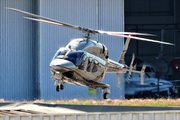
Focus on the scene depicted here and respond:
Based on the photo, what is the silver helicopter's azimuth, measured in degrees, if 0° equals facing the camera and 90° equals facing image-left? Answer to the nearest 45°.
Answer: approximately 45°
